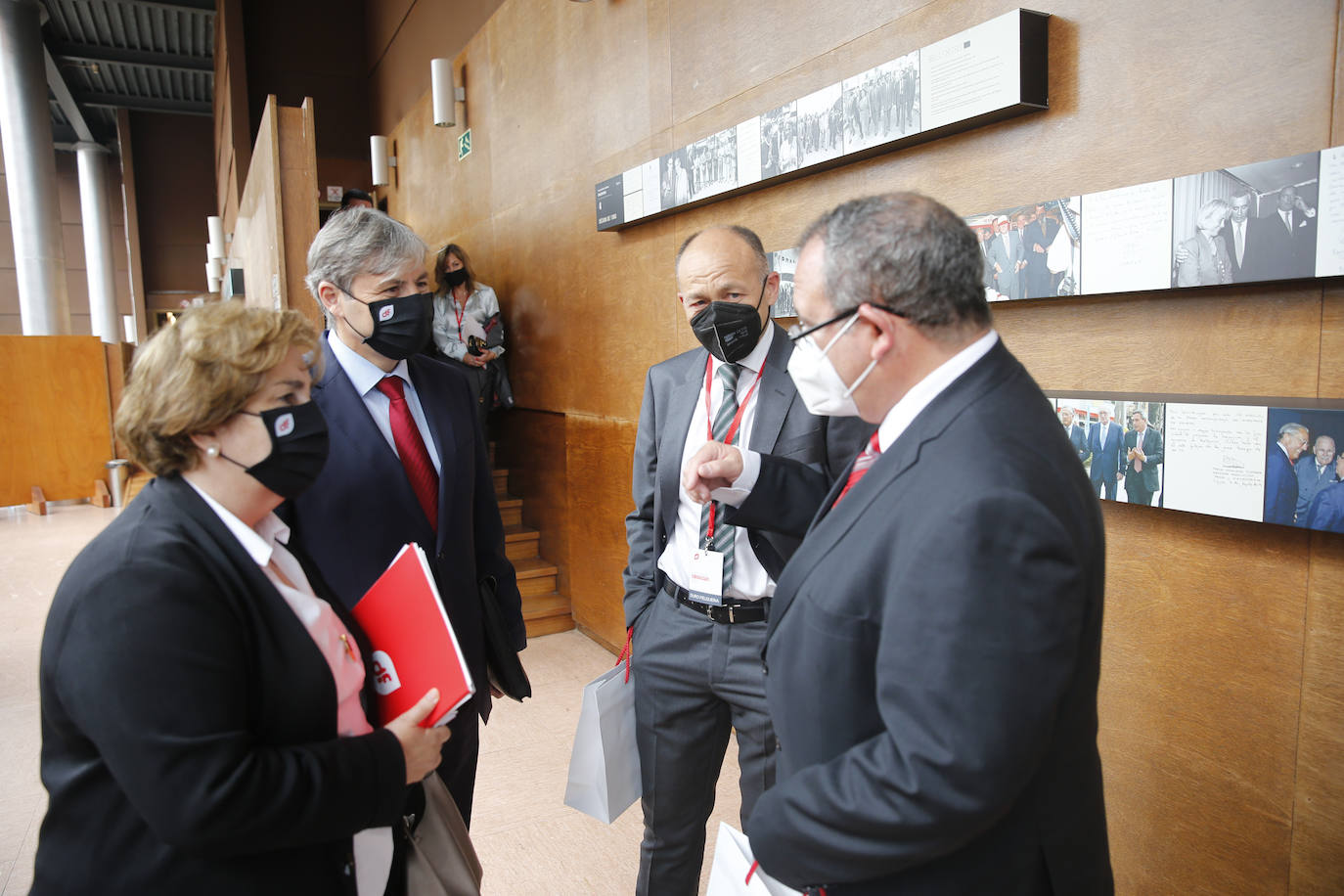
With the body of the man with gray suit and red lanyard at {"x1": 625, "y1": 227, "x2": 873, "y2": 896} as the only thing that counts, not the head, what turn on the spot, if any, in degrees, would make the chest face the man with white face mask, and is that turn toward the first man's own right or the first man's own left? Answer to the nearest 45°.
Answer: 0° — they already face them

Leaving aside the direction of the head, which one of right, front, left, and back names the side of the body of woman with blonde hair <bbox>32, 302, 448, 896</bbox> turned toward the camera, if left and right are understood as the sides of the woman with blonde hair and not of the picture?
right

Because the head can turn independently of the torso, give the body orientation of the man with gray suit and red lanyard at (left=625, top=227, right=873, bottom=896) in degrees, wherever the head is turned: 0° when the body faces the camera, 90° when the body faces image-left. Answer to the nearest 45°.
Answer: approximately 0°

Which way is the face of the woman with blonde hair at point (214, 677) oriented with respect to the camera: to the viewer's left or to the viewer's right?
to the viewer's right

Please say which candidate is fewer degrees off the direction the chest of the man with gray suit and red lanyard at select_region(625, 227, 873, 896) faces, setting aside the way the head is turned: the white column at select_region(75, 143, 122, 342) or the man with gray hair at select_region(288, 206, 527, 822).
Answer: the man with gray hair

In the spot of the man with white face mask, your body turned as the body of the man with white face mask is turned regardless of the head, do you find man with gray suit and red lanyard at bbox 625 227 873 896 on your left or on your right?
on your right
